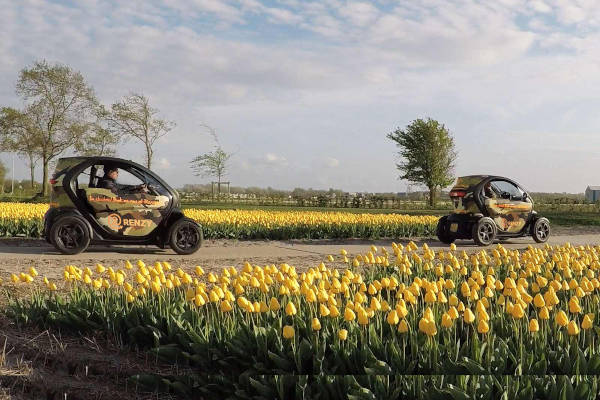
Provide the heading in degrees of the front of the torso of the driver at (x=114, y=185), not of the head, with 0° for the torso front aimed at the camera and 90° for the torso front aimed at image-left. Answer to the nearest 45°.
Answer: approximately 270°

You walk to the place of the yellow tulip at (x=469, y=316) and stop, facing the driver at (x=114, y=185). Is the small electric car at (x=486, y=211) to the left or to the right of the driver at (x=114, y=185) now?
right

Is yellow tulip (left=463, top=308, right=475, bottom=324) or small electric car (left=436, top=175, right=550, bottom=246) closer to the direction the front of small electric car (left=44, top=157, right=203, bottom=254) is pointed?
the small electric car

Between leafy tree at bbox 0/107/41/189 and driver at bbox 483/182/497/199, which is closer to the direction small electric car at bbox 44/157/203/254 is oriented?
the driver

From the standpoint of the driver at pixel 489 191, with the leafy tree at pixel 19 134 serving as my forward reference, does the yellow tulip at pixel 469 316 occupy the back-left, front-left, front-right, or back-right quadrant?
back-left

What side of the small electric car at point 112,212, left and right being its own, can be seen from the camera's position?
right

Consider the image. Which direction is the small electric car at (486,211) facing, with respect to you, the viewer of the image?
facing away from the viewer and to the right of the viewer

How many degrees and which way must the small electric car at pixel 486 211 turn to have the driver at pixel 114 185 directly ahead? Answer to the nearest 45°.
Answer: approximately 180°

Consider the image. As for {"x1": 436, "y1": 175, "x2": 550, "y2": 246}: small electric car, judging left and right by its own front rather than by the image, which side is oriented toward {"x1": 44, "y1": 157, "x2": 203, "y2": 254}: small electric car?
back
